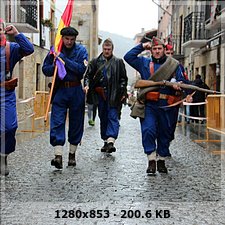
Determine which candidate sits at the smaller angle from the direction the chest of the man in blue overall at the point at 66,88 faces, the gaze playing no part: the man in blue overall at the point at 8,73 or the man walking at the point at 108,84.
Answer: the man in blue overall

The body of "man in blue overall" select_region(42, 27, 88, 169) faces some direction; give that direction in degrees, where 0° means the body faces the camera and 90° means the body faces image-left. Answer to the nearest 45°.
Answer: approximately 0°

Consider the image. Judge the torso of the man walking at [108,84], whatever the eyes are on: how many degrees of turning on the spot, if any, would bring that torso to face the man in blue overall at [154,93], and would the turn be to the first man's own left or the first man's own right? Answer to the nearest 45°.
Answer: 0° — they already face them

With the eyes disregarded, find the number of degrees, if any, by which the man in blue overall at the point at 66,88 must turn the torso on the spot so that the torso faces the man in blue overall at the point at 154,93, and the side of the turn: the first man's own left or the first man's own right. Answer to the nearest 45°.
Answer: approximately 90° to the first man's own left

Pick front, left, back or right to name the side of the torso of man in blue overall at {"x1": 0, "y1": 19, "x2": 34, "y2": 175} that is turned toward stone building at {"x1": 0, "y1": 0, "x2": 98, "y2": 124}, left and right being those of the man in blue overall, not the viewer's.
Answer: back
